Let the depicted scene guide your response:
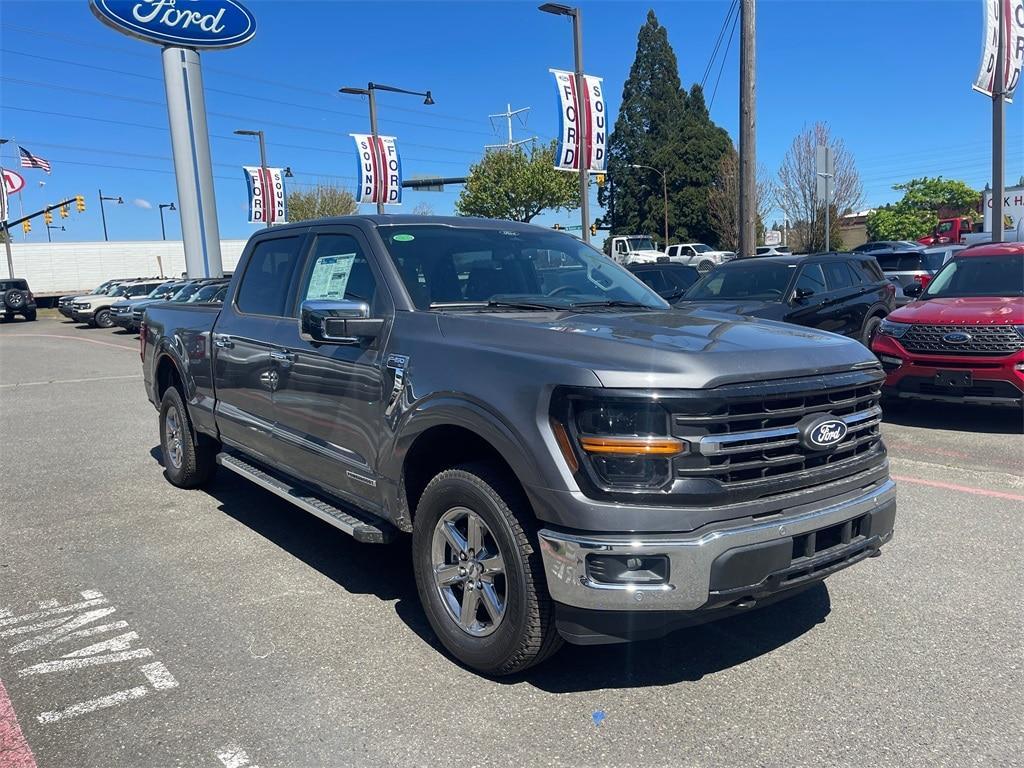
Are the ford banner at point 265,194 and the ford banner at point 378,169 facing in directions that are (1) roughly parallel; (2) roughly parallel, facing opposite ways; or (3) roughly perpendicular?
roughly parallel

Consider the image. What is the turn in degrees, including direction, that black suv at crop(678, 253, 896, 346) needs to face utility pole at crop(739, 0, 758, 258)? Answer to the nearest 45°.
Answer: approximately 135° to its right

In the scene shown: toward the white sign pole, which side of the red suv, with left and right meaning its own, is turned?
right

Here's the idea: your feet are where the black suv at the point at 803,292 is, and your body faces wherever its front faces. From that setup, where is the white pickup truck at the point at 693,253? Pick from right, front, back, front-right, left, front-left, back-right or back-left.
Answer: back-right

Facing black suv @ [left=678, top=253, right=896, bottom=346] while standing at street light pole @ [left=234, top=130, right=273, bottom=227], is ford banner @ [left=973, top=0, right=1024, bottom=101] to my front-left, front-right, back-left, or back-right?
front-left

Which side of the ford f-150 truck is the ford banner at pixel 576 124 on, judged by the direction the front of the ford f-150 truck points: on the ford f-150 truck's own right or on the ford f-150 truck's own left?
on the ford f-150 truck's own left

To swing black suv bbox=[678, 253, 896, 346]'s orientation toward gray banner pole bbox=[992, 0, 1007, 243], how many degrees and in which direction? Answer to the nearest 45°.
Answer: approximately 180°

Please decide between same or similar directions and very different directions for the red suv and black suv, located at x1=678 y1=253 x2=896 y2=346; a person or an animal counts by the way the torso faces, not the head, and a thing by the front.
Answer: same or similar directions

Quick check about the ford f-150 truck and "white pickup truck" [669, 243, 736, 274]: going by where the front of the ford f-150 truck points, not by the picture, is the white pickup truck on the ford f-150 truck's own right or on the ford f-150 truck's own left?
on the ford f-150 truck's own left

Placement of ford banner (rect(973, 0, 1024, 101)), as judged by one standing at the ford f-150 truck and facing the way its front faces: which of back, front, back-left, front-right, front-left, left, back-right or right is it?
left

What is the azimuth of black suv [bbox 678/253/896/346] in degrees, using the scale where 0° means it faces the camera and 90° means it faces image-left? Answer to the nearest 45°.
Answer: approximately 45°

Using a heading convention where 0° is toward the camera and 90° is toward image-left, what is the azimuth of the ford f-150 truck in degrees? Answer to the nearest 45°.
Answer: approximately 315°

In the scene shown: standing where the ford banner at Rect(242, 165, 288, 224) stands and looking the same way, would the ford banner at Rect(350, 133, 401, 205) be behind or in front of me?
in front

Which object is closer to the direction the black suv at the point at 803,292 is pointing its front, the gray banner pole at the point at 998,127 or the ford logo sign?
the ford logo sign

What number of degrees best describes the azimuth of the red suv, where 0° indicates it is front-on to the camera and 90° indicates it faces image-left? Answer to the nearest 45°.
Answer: approximately 45°

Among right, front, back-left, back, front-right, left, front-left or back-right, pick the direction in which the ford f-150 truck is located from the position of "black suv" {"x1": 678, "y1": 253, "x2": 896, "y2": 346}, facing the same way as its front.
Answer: front-left

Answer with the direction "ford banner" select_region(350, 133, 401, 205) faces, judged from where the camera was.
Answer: facing the viewer

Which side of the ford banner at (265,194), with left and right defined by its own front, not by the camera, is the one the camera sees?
front
